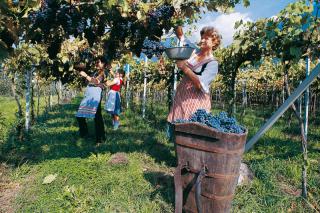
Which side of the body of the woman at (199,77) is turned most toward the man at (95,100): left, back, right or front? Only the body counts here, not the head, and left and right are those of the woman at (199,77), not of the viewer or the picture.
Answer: right

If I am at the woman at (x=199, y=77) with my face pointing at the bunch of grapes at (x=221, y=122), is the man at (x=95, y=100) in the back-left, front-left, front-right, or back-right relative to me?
back-right

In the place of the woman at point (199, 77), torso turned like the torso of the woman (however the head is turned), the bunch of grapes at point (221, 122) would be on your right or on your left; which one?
on your left

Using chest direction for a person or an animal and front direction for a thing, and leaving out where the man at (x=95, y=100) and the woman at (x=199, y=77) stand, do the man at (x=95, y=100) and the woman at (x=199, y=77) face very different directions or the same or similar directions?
same or similar directions

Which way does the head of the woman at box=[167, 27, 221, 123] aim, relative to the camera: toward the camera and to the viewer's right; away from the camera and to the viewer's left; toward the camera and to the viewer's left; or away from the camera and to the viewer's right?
toward the camera and to the viewer's left

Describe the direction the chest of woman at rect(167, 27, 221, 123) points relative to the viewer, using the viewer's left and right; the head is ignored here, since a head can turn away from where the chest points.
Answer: facing the viewer and to the left of the viewer

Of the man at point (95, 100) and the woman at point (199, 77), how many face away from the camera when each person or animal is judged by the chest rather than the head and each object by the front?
0

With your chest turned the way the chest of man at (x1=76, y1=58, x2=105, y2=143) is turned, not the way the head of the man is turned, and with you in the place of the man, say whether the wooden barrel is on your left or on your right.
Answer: on your left

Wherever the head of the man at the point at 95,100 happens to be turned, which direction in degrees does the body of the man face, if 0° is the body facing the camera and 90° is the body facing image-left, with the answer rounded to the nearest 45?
approximately 45°
